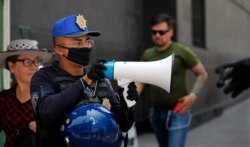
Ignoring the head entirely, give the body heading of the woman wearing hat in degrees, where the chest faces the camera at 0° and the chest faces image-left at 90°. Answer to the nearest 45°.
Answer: approximately 315°

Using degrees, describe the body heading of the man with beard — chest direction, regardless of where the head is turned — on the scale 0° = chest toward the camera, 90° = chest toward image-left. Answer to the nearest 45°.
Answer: approximately 45°

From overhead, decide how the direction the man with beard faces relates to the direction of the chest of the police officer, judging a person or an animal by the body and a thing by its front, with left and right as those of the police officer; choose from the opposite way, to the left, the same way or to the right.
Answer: to the right

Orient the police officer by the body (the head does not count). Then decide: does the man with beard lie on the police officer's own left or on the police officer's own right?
on the police officer's own left
